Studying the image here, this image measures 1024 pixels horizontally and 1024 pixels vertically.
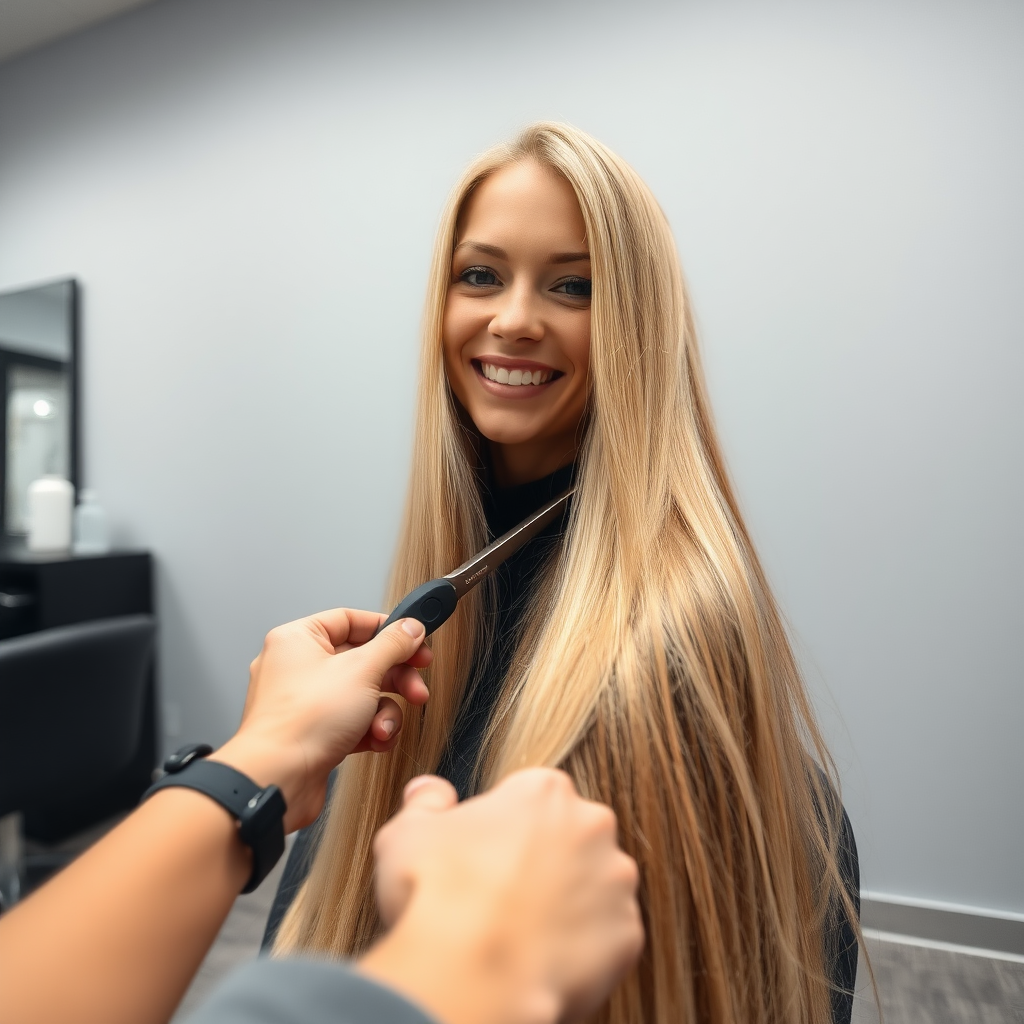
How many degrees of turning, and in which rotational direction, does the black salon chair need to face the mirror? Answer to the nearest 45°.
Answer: approximately 45° to its right

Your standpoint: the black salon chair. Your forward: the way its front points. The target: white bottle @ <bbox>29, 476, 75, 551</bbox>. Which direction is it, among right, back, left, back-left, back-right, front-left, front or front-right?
front-right

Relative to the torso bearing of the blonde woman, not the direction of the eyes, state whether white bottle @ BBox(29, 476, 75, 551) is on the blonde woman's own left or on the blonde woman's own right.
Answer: on the blonde woman's own right

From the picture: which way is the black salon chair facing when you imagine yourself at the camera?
facing away from the viewer and to the left of the viewer
